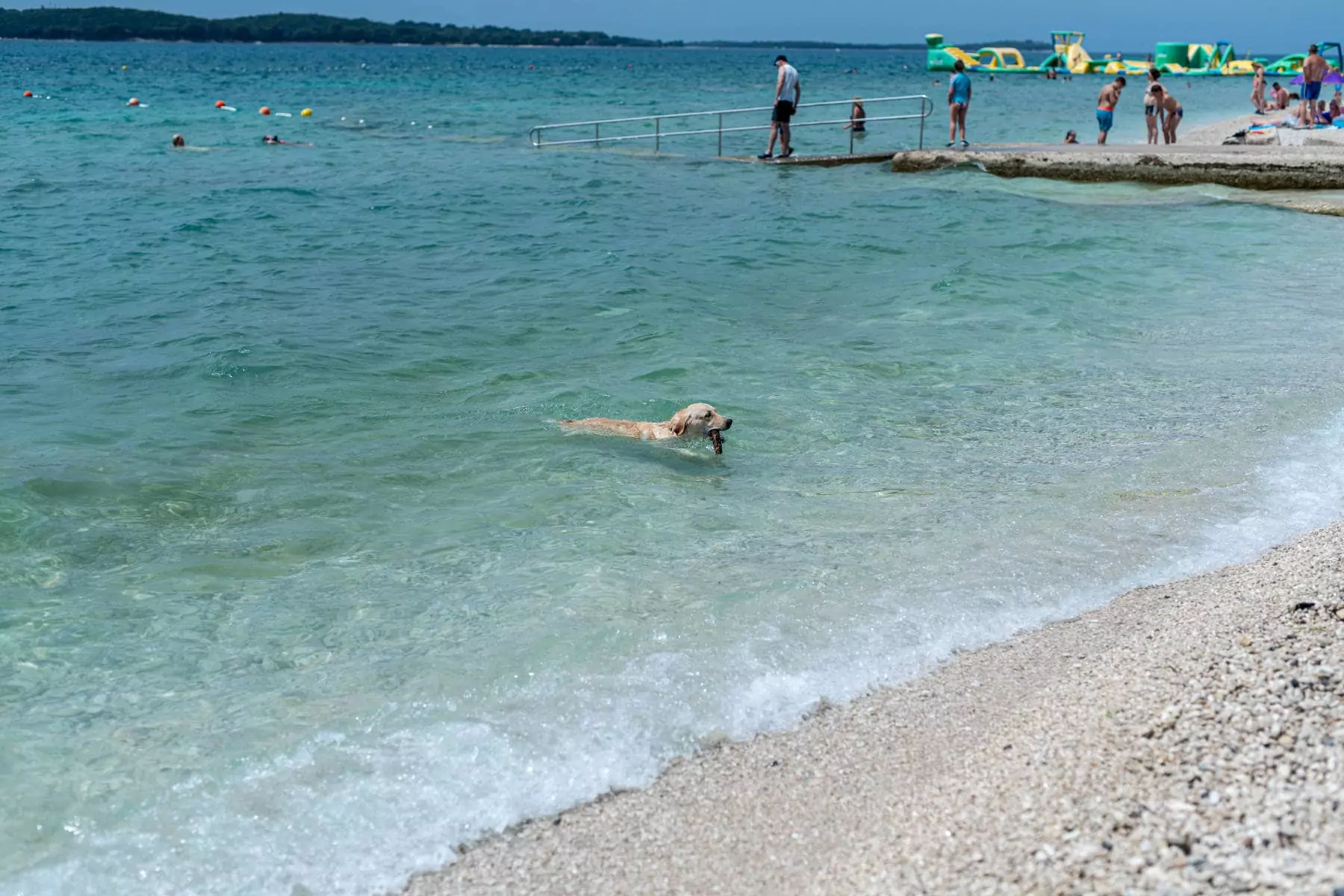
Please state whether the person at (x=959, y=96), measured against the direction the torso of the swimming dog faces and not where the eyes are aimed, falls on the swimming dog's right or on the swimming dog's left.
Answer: on the swimming dog's left

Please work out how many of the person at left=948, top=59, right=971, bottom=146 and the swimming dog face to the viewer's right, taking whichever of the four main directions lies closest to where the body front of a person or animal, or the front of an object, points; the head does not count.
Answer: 1

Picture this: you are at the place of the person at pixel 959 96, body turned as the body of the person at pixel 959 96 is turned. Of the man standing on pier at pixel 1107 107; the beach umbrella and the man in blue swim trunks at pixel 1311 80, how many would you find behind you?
0

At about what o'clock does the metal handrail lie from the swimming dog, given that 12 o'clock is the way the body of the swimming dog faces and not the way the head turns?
The metal handrail is roughly at 9 o'clock from the swimming dog.

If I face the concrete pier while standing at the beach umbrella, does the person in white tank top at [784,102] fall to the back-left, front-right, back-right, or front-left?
front-right

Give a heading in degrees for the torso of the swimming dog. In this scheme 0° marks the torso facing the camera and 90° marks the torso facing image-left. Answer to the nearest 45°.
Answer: approximately 270°

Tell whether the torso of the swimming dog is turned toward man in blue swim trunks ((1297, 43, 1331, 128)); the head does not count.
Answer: no
